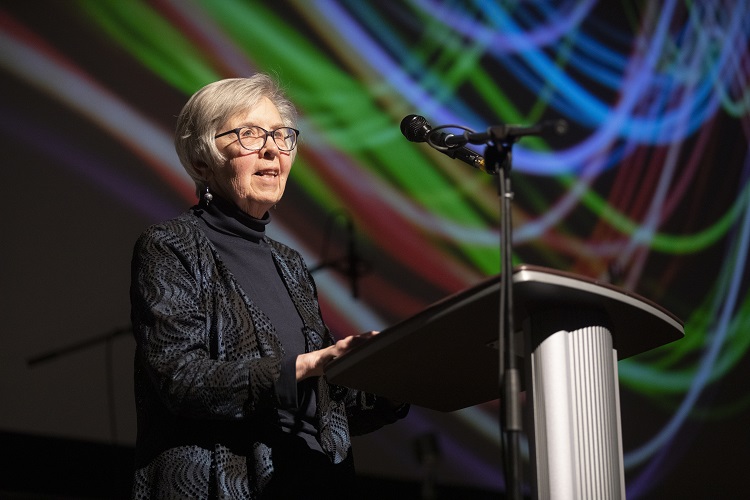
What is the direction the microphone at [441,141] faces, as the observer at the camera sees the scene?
facing to the left of the viewer

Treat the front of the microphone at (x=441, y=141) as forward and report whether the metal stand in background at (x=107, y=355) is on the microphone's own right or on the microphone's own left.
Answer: on the microphone's own right

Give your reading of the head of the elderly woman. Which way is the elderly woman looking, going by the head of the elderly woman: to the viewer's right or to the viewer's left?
to the viewer's right

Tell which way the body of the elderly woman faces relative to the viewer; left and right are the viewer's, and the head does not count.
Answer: facing the viewer and to the right of the viewer
